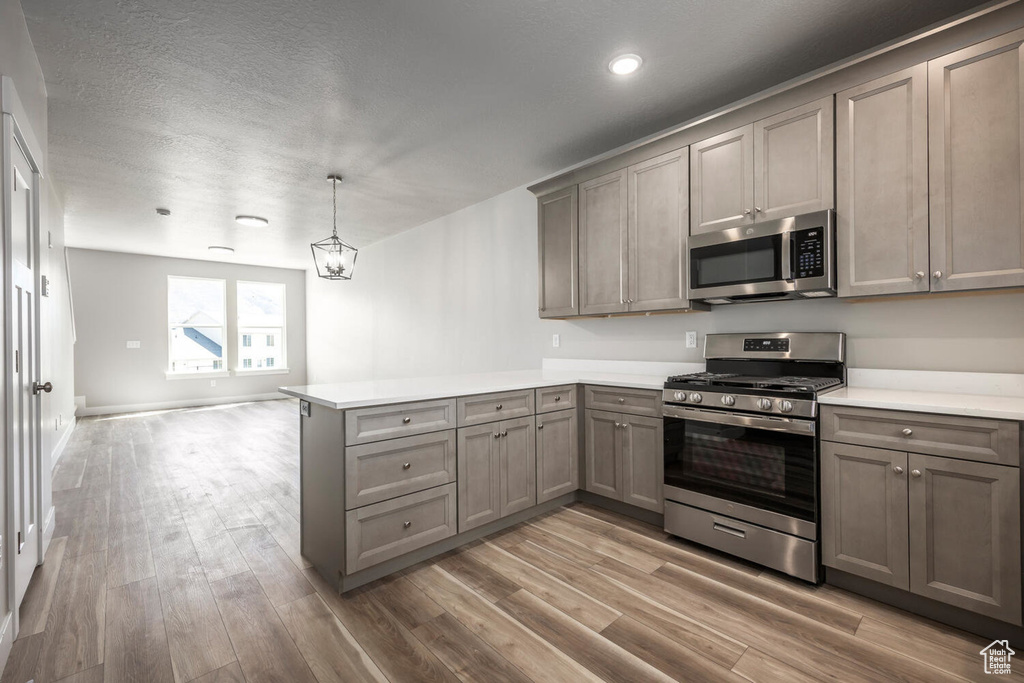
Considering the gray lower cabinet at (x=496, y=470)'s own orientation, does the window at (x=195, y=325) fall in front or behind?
behind

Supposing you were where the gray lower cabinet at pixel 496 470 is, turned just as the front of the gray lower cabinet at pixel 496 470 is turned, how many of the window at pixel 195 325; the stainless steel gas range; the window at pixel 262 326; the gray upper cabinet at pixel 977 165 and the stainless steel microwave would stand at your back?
2

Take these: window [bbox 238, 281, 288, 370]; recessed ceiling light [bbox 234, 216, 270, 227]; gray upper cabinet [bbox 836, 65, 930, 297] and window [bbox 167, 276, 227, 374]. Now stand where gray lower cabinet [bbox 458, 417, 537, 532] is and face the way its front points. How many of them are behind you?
3

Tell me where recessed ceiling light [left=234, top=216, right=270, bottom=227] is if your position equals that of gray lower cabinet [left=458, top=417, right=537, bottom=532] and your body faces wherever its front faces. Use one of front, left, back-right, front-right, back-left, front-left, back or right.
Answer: back

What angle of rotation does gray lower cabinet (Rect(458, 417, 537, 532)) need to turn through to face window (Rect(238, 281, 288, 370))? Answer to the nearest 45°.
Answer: approximately 180°

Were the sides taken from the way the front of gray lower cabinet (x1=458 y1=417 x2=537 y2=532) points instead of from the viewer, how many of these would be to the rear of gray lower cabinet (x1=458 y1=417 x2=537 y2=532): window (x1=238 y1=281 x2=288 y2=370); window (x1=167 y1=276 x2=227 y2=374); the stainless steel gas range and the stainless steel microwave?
2

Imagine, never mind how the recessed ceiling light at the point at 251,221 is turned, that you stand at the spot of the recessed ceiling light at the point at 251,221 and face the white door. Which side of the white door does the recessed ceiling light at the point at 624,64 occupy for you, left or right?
left

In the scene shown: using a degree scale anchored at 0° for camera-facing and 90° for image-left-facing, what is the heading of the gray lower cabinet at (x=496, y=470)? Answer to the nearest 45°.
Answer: approximately 315°

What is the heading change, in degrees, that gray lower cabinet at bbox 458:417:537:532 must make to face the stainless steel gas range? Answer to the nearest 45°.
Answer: approximately 45° to its left

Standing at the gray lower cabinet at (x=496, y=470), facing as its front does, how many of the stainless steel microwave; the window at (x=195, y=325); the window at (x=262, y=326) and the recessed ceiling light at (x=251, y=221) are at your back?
3

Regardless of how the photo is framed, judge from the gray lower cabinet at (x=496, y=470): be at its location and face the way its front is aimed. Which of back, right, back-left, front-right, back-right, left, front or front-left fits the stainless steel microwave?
front-left

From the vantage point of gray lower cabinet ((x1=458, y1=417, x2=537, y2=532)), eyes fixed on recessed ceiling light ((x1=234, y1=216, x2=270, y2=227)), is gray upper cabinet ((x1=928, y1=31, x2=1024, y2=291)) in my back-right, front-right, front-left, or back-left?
back-right

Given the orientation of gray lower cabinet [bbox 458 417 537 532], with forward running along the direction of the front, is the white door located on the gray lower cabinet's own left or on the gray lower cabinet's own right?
on the gray lower cabinet's own right
